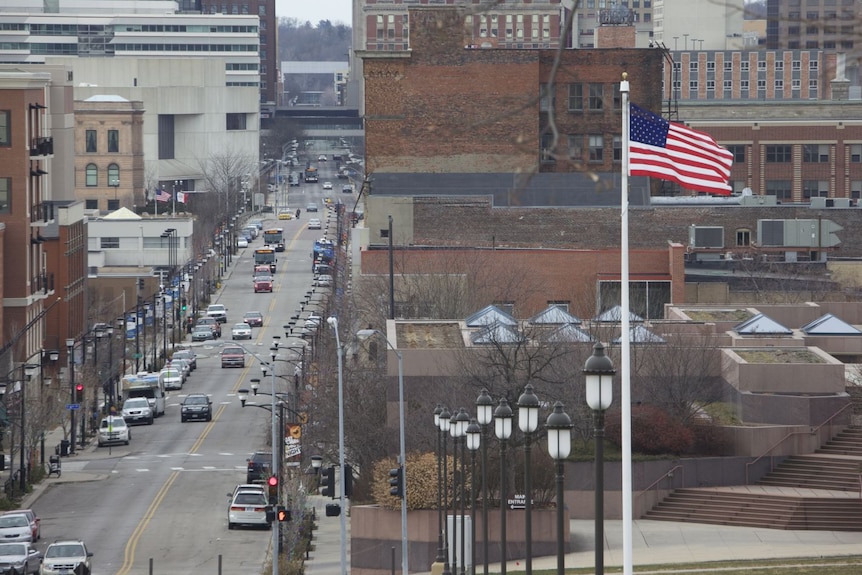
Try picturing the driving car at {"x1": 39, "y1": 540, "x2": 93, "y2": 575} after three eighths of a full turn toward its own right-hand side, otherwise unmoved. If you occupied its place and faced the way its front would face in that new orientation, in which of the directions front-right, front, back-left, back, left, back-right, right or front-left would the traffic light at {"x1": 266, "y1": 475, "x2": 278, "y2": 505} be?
back-right

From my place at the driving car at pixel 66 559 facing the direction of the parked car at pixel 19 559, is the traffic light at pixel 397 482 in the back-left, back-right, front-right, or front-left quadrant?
back-right

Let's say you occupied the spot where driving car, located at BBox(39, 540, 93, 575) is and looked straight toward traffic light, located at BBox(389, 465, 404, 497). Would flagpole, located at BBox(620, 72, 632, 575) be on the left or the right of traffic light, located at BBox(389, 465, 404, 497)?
right

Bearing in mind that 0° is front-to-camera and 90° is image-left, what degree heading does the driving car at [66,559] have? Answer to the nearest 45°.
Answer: approximately 0°

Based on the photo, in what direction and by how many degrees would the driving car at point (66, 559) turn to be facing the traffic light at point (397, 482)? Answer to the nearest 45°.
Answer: approximately 90° to its left

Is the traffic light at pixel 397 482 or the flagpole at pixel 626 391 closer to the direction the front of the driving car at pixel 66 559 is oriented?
the flagpole

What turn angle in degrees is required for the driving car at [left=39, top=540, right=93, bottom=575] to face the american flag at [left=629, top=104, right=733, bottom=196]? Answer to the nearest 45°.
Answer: approximately 45° to its left
